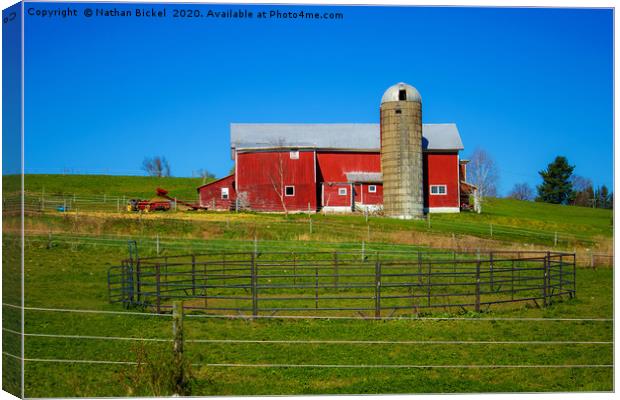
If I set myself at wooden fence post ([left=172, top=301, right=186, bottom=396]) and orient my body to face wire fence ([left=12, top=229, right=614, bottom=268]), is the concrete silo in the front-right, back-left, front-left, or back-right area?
front-right

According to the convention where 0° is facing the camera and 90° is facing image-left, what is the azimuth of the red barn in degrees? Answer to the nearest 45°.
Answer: approximately 0°

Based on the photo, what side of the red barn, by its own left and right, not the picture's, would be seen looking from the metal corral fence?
front

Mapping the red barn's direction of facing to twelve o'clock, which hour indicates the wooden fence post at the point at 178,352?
The wooden fence post is roughly at 12 o'clock from the red barn.

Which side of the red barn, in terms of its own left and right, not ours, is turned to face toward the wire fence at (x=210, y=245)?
front

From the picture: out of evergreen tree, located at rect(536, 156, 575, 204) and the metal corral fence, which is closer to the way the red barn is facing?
the metal corral fence

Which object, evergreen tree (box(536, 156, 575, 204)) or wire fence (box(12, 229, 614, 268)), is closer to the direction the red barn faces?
the wire fence

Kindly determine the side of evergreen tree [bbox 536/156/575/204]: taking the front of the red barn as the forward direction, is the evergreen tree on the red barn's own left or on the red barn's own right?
on the red barn's own left

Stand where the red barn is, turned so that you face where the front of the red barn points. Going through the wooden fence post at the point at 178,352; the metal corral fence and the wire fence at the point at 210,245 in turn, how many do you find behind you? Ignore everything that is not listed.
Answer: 0

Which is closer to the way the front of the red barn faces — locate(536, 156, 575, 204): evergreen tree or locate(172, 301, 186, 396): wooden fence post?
the wooden fence post

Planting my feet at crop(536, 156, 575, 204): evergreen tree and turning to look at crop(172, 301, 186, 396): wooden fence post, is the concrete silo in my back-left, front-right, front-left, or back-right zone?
front-right
